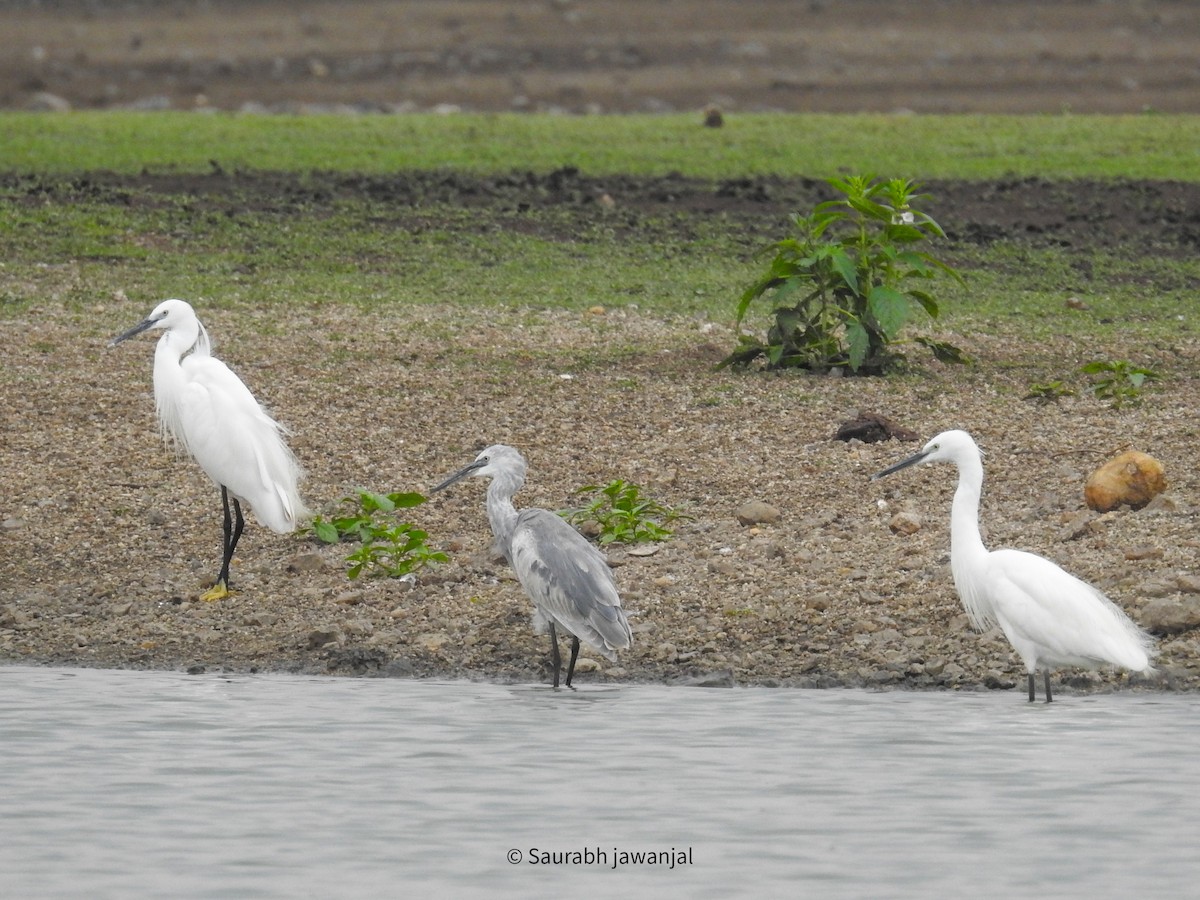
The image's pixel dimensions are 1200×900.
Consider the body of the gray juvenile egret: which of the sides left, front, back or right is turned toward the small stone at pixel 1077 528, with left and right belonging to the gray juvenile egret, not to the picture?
back

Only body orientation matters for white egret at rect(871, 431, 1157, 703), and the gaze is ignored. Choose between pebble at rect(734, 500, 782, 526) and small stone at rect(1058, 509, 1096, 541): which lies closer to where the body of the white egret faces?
the pebble

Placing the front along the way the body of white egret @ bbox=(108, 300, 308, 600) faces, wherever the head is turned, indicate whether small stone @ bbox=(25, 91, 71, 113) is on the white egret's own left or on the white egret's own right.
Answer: on the white egret's own right

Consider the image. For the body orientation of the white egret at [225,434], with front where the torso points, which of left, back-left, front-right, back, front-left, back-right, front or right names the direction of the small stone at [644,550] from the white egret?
back

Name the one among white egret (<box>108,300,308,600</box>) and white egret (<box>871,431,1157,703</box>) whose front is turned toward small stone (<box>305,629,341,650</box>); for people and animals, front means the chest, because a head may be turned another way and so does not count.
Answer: white egret (<box>871,431,1157,703</box>)

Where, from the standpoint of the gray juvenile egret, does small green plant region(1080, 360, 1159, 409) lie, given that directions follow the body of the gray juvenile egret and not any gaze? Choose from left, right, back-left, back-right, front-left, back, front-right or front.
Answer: back-right

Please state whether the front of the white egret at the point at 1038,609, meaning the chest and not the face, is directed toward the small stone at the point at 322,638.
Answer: yes

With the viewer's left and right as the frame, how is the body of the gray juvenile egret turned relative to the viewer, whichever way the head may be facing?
facing to the left of the viewer

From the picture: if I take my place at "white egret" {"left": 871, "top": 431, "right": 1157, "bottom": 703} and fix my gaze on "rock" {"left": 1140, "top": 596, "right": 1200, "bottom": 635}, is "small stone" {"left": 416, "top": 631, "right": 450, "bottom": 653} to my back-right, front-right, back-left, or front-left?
back-left

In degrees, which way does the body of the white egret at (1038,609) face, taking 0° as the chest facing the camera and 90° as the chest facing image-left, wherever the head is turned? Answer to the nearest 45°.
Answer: approximately 90°

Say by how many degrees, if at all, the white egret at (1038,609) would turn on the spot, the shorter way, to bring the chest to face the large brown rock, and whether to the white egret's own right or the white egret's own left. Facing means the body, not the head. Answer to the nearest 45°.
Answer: approximately 90° to the white egret's own right

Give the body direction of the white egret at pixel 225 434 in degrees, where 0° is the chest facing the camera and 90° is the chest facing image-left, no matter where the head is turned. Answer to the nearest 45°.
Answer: approximately 90°
